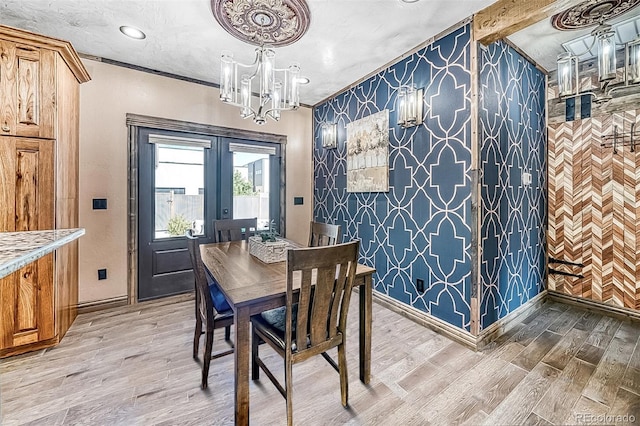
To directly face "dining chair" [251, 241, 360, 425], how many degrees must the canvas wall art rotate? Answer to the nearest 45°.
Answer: approximately 45° to its left

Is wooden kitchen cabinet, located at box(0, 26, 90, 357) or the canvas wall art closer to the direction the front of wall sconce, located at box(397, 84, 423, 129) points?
the wooden kitchen cabinet

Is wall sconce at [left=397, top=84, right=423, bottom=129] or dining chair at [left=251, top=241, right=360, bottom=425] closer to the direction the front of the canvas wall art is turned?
the dining chair

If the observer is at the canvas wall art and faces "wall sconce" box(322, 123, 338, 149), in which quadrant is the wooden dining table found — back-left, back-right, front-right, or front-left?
back-left

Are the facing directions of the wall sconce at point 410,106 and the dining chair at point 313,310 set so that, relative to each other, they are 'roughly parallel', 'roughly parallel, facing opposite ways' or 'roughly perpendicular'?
roughly perpendicular

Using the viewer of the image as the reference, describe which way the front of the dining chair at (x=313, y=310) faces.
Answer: facing away from the viewer and to the left of the viewer

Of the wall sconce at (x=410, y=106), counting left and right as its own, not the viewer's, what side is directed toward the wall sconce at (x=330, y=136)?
right

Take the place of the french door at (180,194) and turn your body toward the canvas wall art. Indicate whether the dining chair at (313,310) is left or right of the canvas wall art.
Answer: right

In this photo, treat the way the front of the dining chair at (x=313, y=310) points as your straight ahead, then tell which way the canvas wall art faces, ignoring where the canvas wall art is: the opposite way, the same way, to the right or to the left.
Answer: to the left

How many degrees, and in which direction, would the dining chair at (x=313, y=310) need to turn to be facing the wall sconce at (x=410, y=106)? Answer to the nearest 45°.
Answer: approximately 90° to its right

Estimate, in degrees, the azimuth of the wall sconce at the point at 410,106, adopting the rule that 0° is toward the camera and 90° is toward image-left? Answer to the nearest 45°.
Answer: approximately 45°
